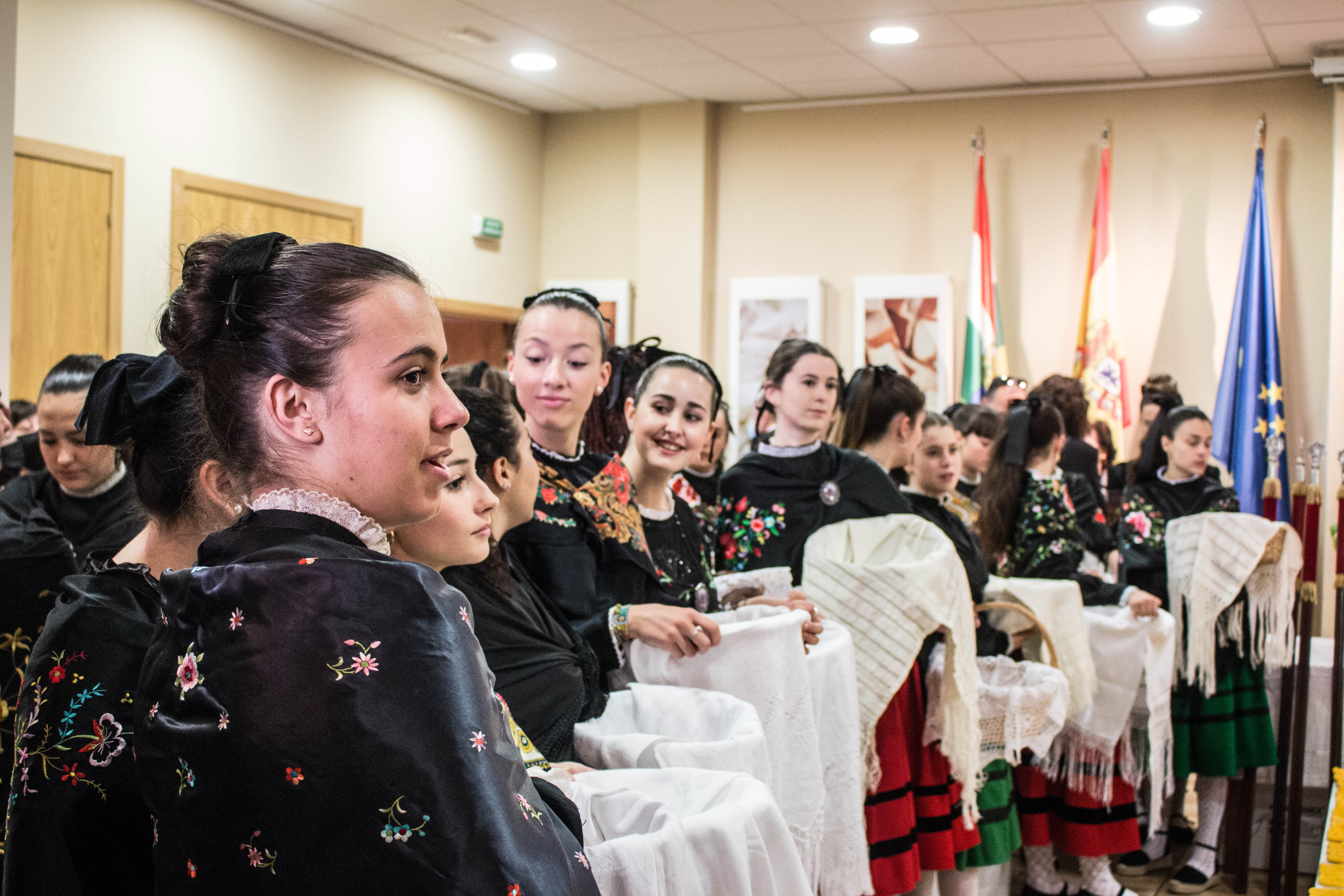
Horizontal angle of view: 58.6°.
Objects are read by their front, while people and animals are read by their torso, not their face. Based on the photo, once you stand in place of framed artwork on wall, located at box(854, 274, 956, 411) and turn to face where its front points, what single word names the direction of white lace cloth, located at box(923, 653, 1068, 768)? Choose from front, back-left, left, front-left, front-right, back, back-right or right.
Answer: front

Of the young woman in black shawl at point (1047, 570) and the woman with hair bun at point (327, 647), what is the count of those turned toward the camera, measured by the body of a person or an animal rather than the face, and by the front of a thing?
0

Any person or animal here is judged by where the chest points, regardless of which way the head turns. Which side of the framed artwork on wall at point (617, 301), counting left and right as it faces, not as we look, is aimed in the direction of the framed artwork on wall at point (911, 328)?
left

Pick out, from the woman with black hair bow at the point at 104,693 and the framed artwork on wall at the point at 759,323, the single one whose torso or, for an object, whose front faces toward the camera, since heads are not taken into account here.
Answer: the framed artwork on wall

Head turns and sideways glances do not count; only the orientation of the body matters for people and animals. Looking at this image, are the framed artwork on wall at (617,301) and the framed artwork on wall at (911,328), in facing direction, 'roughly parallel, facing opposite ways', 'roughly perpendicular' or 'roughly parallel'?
roughly parallel

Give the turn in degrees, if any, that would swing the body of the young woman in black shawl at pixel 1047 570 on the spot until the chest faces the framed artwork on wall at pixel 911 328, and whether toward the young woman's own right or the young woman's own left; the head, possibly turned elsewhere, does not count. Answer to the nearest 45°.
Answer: approximately 45° to the young woman's own left

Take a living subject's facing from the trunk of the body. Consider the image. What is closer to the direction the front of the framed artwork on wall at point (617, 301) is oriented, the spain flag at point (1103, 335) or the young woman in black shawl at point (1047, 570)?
the young woman in black shawl

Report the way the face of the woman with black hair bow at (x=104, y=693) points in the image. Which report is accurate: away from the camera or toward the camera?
away from the camera

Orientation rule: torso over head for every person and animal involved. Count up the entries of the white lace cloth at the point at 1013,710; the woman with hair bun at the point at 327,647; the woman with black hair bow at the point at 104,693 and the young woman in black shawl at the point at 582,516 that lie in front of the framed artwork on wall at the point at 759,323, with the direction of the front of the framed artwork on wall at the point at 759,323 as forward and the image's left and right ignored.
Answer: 4

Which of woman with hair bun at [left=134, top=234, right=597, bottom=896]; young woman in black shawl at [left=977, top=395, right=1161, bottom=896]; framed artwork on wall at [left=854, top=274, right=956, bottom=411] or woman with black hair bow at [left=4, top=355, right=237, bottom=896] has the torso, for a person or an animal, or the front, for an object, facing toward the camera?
the framed artwork on wall

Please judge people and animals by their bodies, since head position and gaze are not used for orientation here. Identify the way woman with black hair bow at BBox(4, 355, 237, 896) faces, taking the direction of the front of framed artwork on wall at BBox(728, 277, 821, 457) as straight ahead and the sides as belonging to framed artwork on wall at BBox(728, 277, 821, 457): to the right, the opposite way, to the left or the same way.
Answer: the opposite way

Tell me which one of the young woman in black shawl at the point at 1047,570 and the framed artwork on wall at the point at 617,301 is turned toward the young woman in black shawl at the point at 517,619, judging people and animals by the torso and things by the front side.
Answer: the framed artwork on wall

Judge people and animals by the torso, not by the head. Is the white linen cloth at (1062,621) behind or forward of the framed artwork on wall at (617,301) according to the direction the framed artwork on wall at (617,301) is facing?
forward

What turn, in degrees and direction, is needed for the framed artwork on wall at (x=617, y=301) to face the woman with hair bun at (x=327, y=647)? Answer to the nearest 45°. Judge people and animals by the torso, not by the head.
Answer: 0° — it already faces them

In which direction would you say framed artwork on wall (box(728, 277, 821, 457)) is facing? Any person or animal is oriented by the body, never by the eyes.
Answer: toward the camera

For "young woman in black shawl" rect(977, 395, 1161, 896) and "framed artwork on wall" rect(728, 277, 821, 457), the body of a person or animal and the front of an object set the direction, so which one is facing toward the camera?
the framed artwork on wall

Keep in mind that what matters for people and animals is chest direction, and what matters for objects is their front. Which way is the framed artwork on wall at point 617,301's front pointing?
toward the camera

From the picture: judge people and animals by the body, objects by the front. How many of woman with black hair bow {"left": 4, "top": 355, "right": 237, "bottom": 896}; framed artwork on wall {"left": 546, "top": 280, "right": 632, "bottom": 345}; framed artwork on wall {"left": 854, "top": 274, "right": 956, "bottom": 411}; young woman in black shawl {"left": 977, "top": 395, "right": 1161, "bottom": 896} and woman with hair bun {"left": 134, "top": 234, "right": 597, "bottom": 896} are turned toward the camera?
2

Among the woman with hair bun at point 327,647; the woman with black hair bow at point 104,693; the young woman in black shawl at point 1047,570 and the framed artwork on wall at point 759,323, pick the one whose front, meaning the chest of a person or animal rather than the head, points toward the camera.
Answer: the framed artwork on wall

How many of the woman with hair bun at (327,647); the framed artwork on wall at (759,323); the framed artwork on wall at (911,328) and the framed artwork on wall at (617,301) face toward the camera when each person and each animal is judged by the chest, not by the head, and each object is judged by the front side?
3
